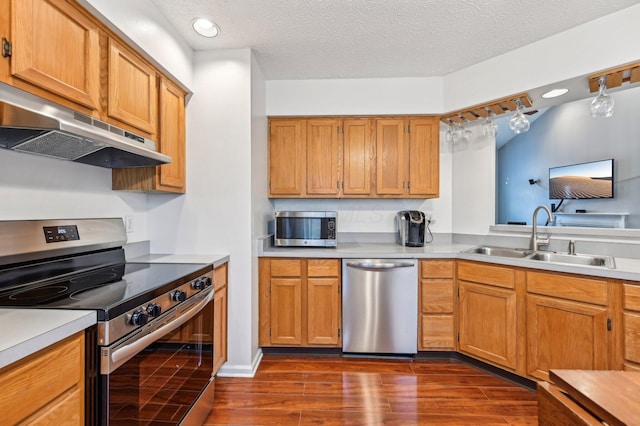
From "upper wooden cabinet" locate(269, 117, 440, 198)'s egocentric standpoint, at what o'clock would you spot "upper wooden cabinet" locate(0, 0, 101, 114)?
"upper wooden cabinet" locate(0, 0, 101, 114) is roughly at 1 o'clock from "upper wooden cabinet" locate(269, 117, 440, 198).

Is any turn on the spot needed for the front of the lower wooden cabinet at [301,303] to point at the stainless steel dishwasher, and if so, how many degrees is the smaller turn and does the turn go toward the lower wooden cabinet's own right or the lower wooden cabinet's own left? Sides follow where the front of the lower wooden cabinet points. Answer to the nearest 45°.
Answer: approximately 90° to the lower wooden cabinet's own left

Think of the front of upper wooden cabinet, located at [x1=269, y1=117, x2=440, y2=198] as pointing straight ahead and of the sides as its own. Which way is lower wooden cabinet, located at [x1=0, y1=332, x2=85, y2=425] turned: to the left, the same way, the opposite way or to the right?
to the left

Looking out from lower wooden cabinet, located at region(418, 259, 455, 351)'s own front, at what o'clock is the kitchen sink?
The kitchen sink is roughly at 9 o'clock from the lower wooden cabinet.

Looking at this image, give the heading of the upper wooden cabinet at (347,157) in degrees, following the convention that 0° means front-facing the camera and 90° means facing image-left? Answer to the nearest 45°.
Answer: approximately 0°

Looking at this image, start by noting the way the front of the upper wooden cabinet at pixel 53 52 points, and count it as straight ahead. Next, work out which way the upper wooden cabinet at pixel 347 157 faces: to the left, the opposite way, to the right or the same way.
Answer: to the right

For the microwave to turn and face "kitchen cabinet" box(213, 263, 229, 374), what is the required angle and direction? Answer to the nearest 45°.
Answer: approximately 45° to its right

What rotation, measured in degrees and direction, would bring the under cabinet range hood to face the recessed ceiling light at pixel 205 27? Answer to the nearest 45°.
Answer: approximately 90° to its left
